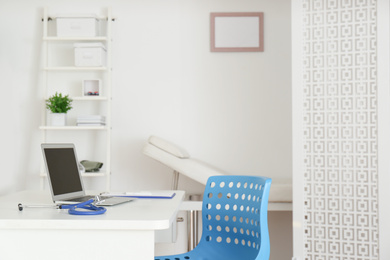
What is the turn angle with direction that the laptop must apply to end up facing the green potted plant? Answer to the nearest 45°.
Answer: approximately 135° to its left

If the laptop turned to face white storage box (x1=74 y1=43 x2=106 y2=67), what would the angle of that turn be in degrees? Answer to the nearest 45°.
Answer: approximately 135° to its left

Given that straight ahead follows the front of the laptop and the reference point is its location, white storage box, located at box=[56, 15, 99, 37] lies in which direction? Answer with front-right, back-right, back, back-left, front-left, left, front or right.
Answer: back-left

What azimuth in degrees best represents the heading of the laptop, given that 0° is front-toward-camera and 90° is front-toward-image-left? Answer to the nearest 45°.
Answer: approximately 315°
